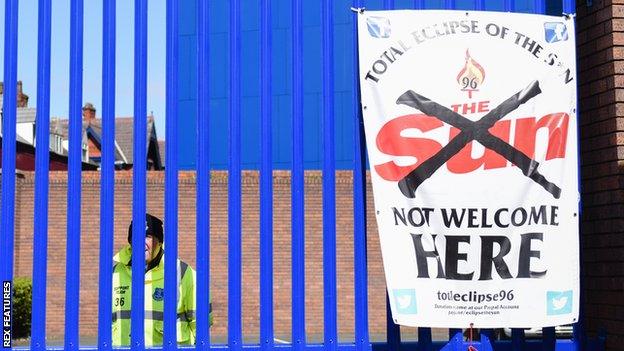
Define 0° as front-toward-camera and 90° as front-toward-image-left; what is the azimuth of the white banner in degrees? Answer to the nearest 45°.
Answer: approximately 0°

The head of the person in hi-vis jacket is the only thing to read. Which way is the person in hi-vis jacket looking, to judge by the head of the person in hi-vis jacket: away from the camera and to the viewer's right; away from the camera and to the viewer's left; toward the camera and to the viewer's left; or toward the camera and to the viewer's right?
toward the camera and to the viewer's left

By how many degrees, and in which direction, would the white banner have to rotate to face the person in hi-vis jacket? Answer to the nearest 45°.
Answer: approximately 90° to its right

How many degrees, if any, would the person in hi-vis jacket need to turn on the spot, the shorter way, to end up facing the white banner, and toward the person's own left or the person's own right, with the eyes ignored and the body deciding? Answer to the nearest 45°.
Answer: approximately 90° to the person's own left

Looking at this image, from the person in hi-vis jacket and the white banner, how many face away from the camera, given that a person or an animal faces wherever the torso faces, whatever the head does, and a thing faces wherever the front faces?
0
